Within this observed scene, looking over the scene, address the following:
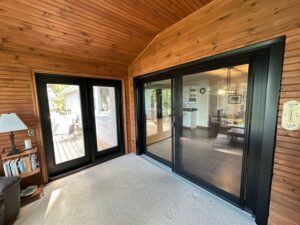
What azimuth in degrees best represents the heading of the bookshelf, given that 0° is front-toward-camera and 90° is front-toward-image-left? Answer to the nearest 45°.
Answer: approximately 315°

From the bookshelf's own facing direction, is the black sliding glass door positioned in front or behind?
in front

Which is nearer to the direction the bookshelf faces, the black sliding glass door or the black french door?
the black sliding glass door

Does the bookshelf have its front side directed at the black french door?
no
